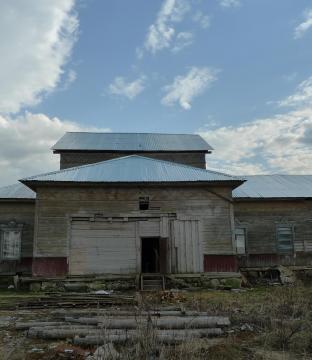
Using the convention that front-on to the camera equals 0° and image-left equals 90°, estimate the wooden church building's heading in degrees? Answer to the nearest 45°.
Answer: approximately 0°
